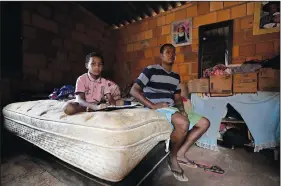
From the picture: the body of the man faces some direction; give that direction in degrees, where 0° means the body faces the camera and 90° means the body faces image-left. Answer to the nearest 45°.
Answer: approximately 315°

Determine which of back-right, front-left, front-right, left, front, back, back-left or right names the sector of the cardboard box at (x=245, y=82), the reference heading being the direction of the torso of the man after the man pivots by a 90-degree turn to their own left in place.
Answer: front

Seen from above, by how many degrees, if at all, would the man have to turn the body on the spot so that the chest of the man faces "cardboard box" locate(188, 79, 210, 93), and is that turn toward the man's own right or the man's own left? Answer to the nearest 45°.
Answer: approximately 90° to the man's own left

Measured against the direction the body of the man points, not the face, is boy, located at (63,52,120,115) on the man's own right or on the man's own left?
on the man's own right

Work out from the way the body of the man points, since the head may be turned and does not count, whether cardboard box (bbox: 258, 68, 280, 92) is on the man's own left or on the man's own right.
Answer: on the man's own left
